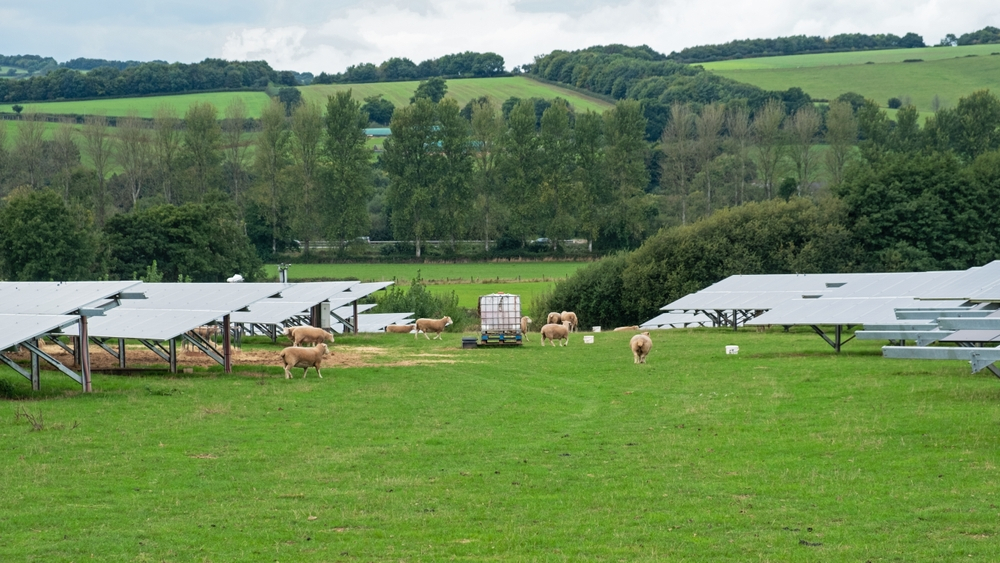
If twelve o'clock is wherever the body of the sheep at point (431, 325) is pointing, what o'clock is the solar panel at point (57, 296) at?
The solar panel is roughly at 4 o'clock from the sheep.

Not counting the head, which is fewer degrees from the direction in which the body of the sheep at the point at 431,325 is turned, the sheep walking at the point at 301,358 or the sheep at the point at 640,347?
the sheep

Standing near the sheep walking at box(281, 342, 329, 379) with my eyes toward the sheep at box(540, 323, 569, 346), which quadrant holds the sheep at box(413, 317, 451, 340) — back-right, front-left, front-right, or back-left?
front-left

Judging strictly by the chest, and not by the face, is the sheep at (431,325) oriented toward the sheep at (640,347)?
no

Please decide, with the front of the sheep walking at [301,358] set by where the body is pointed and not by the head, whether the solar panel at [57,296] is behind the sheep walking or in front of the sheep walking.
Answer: behind

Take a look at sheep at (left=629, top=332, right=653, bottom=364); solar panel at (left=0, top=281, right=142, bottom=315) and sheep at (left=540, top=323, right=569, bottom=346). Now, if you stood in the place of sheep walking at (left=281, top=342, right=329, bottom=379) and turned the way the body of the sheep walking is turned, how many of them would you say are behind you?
1

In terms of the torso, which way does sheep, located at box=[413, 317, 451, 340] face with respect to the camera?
to the viewer's right

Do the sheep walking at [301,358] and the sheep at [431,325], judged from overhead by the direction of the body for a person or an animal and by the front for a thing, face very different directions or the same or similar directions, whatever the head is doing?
same or similar directions

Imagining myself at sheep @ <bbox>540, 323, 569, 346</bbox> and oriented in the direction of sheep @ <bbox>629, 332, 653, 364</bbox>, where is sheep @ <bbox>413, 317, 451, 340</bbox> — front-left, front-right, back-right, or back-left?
back-right

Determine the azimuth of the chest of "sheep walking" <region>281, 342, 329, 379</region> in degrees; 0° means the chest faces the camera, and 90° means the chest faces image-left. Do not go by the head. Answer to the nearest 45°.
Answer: approximately 270°

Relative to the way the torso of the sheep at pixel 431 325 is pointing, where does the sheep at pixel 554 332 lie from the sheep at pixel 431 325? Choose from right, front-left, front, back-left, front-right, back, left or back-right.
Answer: front-right
